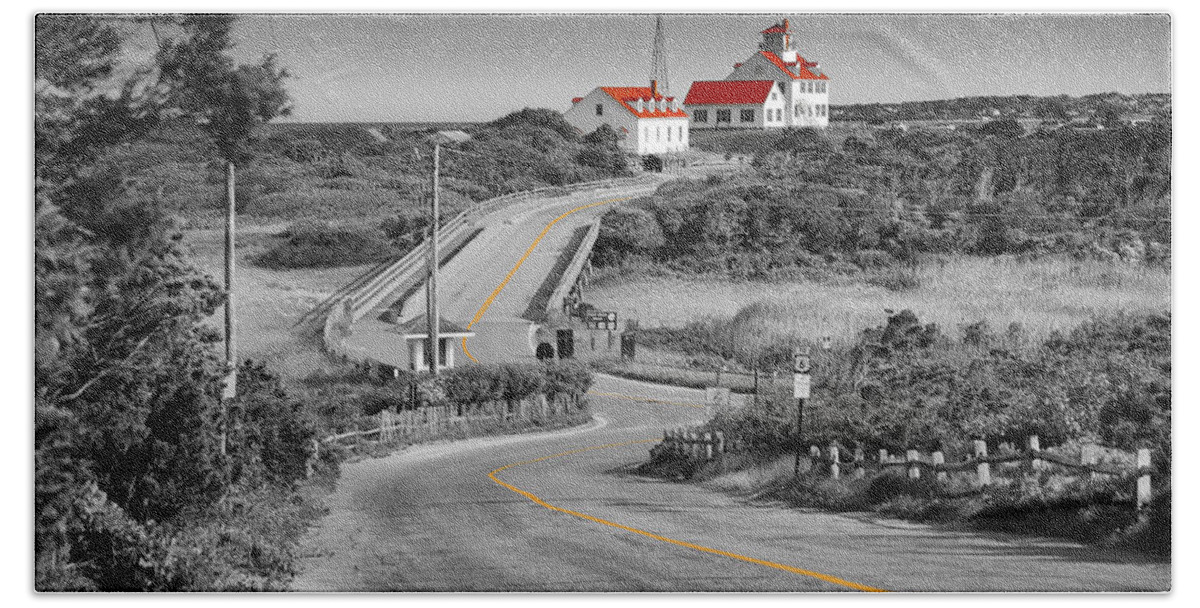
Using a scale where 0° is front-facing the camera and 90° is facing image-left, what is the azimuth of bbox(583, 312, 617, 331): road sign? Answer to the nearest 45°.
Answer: approximately 0°

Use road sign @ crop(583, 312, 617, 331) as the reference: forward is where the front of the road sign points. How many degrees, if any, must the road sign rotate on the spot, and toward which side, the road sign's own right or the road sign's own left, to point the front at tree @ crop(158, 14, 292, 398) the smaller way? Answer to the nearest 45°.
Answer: approximately 90° to the road sign's own right

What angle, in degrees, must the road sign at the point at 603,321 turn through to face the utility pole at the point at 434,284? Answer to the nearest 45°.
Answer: approximately 90° to its right
